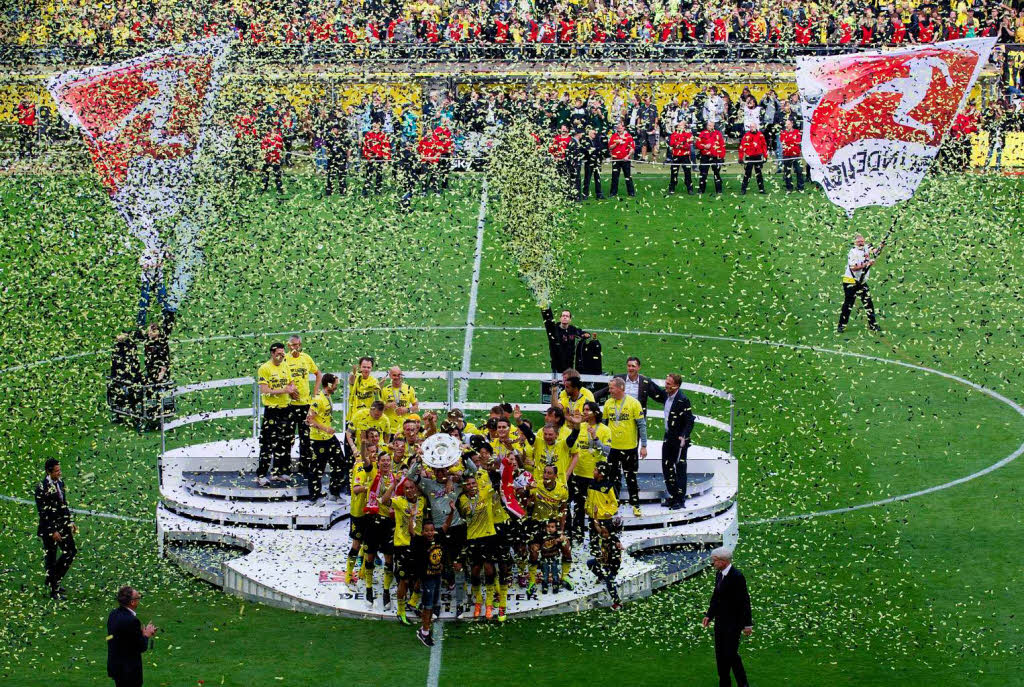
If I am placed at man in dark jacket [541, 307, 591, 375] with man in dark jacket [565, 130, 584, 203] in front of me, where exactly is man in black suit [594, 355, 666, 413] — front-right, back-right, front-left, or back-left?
back-right

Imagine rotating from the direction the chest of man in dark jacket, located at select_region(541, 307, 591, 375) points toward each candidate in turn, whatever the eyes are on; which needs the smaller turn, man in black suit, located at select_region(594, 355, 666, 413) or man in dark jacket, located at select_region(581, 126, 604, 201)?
the man in black suit

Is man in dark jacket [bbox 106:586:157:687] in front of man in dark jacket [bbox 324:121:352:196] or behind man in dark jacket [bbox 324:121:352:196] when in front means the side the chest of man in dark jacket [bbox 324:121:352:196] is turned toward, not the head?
in front

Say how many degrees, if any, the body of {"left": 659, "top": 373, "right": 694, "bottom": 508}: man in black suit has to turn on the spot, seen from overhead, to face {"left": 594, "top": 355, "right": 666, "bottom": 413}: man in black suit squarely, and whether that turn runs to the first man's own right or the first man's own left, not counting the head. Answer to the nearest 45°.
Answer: approximately 90° to the first man's own right

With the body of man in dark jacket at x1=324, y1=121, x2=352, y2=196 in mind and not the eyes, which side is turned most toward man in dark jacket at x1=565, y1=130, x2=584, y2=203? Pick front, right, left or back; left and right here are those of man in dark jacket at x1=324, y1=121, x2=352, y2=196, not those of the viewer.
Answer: left

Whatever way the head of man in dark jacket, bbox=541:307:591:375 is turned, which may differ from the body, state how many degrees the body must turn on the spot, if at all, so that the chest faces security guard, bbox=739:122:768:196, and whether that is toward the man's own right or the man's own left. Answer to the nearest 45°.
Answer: approximately 180°

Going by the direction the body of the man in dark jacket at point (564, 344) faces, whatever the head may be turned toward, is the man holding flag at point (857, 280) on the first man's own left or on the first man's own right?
on the first man's own left

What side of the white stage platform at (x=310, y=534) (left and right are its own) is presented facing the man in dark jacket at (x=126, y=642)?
front

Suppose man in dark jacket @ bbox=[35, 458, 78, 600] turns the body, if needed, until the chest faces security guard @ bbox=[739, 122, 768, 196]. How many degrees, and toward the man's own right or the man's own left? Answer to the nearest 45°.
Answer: approximately 90° to the man's own left

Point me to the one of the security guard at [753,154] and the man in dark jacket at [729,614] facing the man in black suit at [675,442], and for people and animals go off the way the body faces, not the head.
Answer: the security guard

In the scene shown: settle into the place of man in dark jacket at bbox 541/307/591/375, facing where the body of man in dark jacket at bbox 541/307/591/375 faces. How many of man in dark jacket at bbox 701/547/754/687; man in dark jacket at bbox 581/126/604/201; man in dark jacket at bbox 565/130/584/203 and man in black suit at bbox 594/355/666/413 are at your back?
2

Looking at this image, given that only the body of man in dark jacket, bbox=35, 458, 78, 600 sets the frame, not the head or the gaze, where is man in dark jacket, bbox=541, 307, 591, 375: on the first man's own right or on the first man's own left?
on the first man's own left

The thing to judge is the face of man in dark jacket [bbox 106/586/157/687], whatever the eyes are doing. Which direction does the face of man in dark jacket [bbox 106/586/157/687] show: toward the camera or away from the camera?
away from the camera

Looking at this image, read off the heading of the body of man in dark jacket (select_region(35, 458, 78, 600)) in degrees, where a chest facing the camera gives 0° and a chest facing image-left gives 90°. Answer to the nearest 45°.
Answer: approximately 315°
